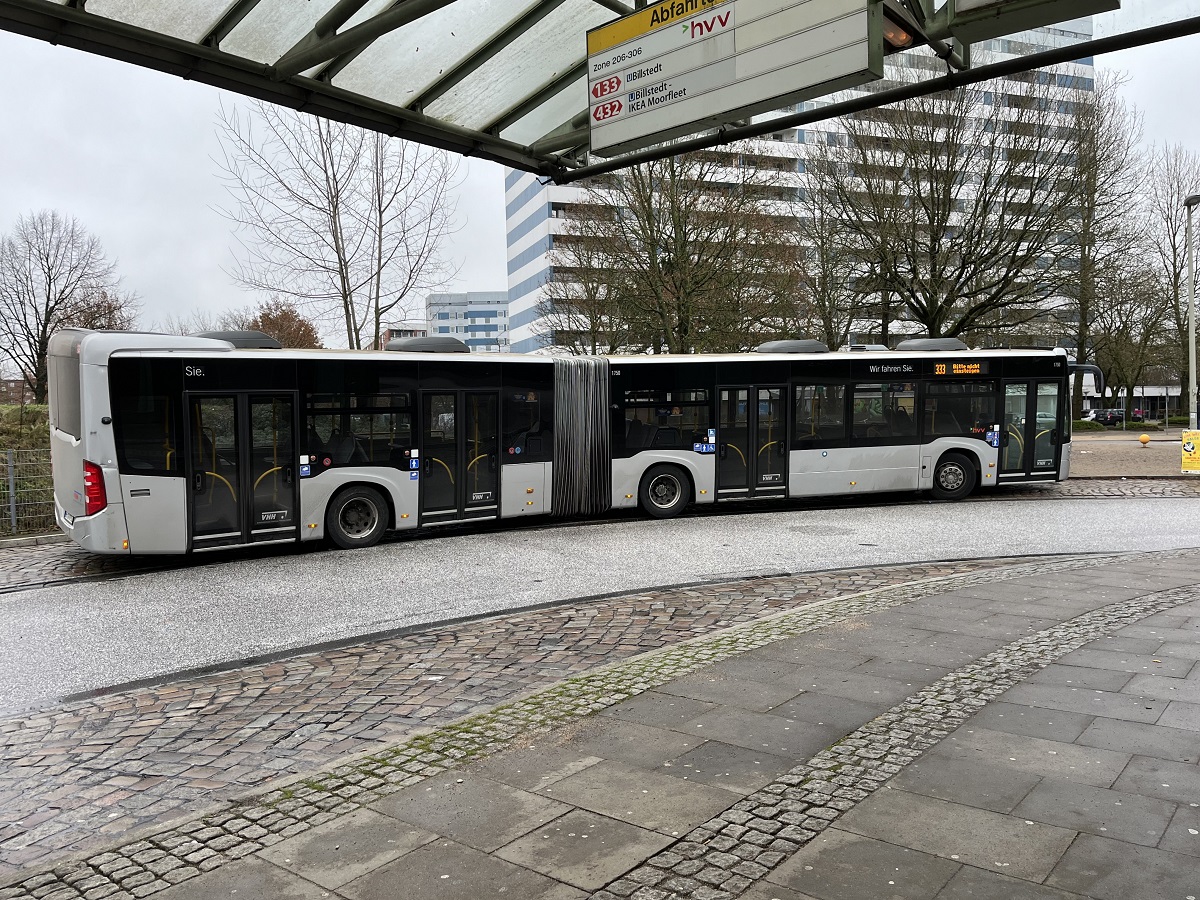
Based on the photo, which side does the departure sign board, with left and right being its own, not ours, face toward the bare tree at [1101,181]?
back

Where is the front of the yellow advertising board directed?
toward the camera

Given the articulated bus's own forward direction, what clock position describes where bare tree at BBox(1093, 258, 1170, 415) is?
The bare tree is roughly at 12 o'clock from the articulated bus.

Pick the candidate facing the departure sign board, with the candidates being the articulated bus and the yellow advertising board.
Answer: the yellow advertising board

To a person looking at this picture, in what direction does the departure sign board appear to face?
facing the viewer and to the left of the viewer

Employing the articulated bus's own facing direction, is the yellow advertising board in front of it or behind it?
in front

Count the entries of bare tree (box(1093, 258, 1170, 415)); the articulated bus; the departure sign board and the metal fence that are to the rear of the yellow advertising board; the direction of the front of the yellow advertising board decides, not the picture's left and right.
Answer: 1

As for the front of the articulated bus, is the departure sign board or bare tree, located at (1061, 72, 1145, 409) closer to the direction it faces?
the bare tree

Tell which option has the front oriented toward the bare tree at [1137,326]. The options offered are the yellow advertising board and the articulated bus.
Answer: the articulated bus

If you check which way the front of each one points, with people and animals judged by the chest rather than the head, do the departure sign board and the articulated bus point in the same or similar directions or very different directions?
very different directions

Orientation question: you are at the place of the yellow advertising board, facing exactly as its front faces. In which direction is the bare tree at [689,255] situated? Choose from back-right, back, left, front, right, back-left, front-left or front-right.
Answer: right

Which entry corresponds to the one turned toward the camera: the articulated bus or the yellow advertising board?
the yellow advertising board

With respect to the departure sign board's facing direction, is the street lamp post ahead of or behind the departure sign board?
behind

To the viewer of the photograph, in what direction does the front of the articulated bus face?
facing away from the viewer and to the right of the viewer

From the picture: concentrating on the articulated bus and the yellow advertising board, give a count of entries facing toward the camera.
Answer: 1

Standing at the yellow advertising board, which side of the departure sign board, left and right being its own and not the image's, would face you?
back

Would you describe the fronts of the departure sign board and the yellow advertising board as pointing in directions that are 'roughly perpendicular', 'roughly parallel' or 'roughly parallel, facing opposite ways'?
roughly parallel

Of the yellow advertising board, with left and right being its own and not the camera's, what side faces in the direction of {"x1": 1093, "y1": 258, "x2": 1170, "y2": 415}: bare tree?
back
